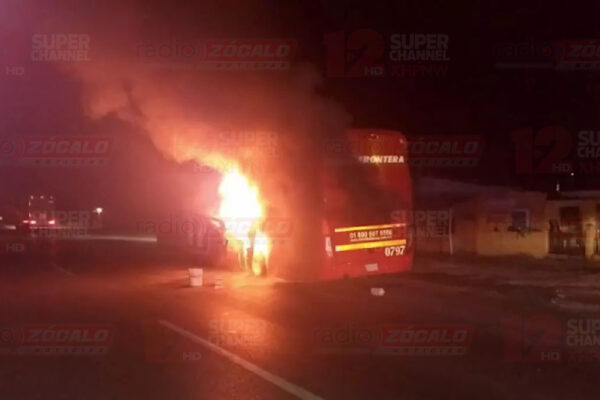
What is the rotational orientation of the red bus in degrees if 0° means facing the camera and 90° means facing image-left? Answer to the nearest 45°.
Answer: approximately 135°

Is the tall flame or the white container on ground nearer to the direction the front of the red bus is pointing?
the tall flame
